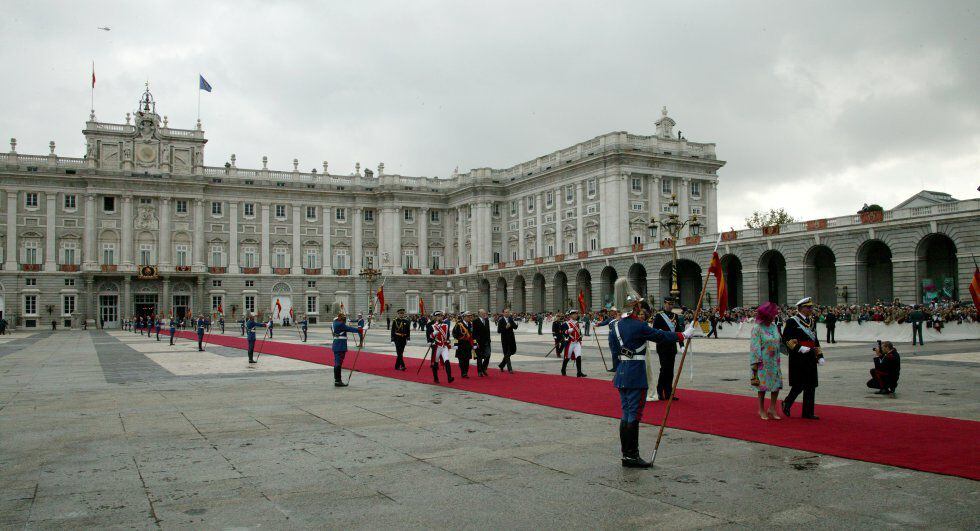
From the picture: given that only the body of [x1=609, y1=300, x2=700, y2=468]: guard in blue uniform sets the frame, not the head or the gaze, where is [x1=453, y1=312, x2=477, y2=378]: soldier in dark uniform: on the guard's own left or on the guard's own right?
on the guard's own left

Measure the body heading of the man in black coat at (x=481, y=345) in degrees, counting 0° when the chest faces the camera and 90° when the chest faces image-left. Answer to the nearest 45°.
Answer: approximately 315°

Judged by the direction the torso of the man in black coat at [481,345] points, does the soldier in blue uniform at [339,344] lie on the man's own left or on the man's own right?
on the man's own right

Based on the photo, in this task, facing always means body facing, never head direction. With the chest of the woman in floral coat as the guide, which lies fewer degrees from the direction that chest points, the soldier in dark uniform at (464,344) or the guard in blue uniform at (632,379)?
the guard in blue uniform

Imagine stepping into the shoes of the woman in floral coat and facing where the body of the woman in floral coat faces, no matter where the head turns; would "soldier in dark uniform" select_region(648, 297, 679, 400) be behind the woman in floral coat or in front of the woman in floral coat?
behind

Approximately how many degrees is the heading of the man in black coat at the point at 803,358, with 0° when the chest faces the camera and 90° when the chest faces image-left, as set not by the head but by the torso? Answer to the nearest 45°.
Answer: approximately 315°

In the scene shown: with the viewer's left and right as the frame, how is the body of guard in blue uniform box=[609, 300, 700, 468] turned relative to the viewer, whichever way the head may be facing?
facing away from the viewer and to the right of the viewer
